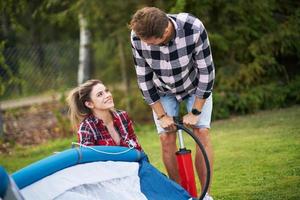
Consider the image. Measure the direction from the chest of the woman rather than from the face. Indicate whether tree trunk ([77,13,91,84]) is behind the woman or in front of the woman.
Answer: behind

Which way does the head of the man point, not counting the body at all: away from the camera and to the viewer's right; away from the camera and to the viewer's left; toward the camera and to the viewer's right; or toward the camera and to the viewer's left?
toward the camera and to the viewer's left

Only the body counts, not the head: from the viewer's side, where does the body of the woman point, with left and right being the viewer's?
facing the viewer and to the right of the viewer

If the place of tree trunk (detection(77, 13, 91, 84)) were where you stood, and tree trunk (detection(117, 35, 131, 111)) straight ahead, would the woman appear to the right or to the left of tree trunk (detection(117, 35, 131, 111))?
right

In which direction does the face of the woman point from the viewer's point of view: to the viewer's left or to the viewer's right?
to the viewer's right

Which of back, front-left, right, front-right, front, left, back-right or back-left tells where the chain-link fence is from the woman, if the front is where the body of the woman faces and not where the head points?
back-left

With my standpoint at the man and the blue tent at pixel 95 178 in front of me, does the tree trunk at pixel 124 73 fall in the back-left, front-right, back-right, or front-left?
back-right
